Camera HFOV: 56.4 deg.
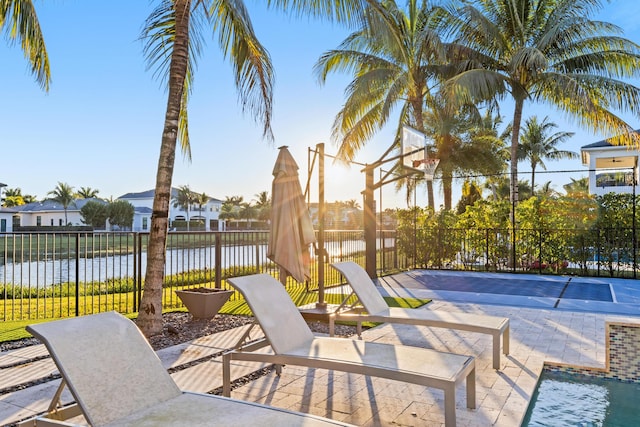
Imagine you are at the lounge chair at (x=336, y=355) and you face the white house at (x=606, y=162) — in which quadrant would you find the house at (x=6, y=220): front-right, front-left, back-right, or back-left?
front-left

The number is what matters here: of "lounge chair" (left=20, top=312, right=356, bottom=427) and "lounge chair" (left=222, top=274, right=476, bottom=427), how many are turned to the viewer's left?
0

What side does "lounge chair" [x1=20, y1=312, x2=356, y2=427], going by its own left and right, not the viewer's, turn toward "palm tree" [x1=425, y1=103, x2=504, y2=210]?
left

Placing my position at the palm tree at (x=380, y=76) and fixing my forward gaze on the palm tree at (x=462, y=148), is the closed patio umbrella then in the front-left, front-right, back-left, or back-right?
back-right

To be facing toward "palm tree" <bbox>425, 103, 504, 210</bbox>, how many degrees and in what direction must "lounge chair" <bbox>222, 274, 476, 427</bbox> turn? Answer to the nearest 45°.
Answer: approximately 90° to its left

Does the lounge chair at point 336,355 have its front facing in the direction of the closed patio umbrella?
no

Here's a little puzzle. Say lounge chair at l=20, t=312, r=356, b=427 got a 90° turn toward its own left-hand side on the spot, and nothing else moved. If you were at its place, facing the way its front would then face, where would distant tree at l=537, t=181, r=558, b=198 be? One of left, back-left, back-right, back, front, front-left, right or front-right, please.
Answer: front

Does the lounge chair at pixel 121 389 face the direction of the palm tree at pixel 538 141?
no

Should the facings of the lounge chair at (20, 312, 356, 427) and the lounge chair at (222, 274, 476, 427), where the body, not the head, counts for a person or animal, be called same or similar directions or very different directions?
same or similar directions

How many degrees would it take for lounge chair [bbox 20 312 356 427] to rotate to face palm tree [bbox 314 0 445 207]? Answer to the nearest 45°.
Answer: approximately 90° to its left

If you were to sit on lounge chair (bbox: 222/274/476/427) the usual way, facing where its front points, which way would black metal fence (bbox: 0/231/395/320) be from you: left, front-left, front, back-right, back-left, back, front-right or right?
back-left

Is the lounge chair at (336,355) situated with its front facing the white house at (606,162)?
no

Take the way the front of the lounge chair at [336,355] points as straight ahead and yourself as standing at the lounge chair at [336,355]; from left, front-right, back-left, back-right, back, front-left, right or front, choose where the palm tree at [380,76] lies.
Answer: left

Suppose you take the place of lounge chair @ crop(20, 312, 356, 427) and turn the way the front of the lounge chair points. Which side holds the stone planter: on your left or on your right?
on your left

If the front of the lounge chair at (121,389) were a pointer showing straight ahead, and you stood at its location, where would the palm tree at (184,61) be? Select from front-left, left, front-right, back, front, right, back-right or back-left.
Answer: back-left

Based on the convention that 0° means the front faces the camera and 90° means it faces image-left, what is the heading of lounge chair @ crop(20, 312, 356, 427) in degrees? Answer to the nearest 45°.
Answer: approximately 315°

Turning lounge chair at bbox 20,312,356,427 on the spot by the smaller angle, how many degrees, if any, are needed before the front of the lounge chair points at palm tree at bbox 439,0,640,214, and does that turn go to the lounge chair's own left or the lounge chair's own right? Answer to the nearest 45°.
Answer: approximately 90° to the lounge chair's own left

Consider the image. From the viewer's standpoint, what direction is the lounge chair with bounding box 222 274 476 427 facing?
to the viewer's right

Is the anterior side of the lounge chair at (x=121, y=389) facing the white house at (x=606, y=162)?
no
